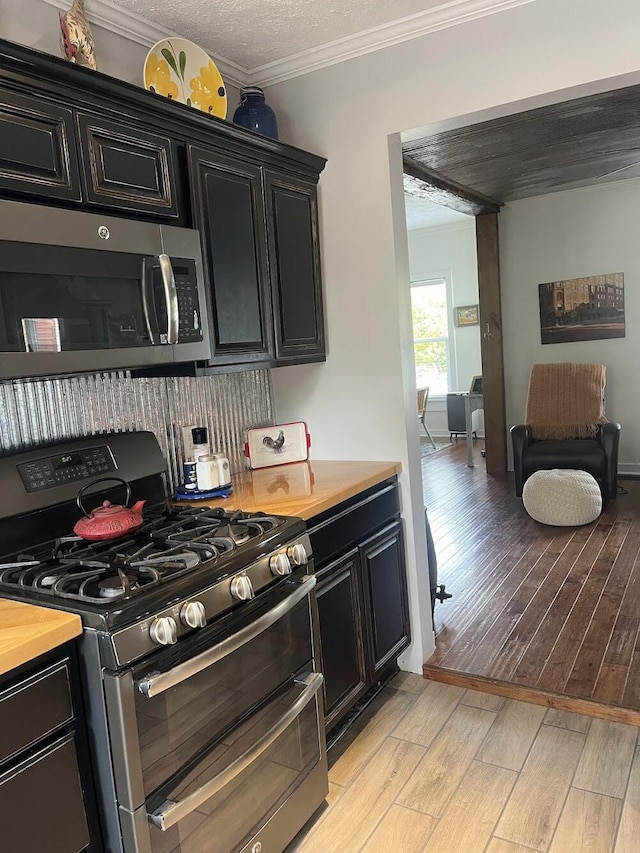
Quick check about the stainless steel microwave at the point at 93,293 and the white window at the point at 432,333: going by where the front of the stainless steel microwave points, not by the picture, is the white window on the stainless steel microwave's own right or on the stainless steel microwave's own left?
on the stainless steel microwave's own left

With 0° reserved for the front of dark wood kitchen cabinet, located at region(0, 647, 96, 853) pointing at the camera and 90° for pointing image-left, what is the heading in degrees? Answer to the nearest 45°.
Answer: approximately 315°

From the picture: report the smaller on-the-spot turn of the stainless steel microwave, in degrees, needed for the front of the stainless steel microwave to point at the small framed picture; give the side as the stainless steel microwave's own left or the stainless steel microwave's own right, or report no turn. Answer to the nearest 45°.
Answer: approximately 90° to the stainless steel microwave's own left

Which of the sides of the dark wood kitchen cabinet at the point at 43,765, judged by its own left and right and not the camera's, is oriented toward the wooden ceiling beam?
left

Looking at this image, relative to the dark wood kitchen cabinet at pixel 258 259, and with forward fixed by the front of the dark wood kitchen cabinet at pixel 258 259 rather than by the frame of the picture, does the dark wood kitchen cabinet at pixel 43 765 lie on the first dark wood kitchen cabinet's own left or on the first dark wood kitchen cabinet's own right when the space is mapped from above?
on the first dark wood kitchen cabinet's own right

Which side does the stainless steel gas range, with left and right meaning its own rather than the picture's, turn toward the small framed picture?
left

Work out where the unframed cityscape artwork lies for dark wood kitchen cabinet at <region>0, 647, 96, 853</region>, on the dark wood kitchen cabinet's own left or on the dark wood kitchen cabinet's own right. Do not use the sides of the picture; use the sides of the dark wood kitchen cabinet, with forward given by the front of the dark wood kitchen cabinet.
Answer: on the dark wood kitchen cabinet's own left

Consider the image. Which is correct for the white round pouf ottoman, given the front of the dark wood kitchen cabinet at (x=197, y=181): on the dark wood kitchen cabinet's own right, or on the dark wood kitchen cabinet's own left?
on the dark wood kitchen cabinet's own left

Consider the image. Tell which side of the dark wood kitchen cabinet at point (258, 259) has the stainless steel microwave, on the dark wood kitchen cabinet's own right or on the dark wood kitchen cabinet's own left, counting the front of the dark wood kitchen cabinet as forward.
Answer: on the dark wood kitchen cabinet's own right

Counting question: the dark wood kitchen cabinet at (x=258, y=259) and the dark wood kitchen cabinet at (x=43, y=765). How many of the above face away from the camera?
0

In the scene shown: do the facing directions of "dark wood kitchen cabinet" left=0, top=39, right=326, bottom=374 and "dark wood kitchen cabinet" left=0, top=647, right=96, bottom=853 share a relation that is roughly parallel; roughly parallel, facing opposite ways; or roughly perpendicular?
roughly parallel

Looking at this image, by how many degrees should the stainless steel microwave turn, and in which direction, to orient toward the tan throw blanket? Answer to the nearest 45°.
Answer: approximately 90° to its left

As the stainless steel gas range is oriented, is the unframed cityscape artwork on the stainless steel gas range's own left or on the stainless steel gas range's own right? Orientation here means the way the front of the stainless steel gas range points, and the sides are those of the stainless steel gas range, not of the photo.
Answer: on the stainless steel gas range's own left

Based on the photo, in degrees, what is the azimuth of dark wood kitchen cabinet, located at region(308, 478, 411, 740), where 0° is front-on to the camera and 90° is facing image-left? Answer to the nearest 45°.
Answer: approximately 315°

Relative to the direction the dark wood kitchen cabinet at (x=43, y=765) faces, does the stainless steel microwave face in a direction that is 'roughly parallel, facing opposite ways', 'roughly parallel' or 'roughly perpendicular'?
roughly parallel

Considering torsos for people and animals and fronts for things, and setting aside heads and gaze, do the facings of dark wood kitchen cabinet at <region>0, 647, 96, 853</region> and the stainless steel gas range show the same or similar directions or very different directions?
same or similar directions

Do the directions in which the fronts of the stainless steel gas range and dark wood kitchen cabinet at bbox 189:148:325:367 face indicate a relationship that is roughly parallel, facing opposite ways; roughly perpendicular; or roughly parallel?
roughly parallel
